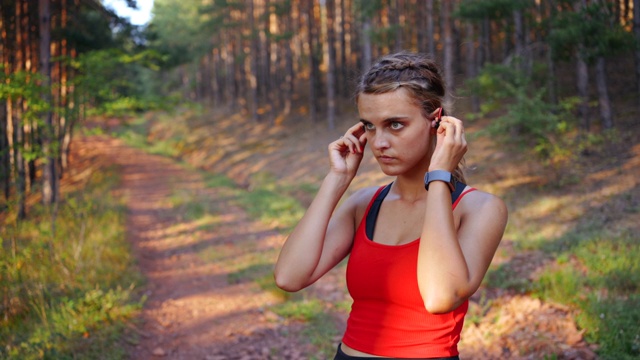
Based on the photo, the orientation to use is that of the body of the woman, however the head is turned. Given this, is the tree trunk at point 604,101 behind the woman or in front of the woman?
behind

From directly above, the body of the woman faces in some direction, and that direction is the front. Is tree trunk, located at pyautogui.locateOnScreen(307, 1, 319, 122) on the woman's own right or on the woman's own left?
on the woman's own right

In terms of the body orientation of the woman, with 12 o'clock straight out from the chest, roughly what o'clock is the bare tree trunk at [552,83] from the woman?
The bare tree trunk is roughly at 5 o'clock from the woman.

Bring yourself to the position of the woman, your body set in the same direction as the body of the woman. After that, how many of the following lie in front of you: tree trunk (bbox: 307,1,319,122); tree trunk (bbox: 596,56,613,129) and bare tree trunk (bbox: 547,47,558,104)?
0

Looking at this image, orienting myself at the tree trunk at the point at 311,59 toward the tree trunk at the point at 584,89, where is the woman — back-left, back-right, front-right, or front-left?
front-right

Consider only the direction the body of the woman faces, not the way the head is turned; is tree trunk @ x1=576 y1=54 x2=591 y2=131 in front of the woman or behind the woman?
behind

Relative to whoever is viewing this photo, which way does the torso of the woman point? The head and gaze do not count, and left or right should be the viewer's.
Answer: facing the viewer and to the left of the viewer

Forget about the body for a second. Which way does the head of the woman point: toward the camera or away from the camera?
toward the camera

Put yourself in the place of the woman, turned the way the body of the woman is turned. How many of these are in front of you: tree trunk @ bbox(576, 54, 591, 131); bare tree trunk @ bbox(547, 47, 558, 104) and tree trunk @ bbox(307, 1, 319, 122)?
0
